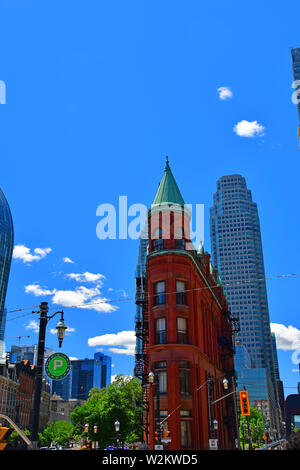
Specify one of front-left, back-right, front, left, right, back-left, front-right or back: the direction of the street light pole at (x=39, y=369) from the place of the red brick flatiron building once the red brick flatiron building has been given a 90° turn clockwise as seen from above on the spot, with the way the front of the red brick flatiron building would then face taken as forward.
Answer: left

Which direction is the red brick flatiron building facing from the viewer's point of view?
toward the camera

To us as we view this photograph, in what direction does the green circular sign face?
facing the viewer

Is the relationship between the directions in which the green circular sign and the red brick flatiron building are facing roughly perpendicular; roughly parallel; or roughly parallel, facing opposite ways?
roughly parallel

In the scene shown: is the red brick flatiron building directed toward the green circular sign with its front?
yes

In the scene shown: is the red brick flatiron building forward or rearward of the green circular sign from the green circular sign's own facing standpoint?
rearward

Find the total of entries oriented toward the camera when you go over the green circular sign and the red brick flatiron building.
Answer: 2
